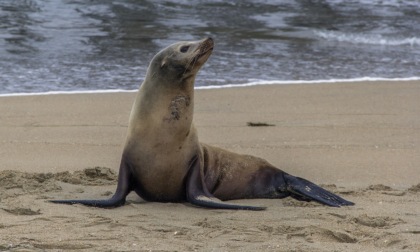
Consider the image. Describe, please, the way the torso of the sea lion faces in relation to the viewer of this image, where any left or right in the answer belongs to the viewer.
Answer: facing the viewer and to the left of the viewer
